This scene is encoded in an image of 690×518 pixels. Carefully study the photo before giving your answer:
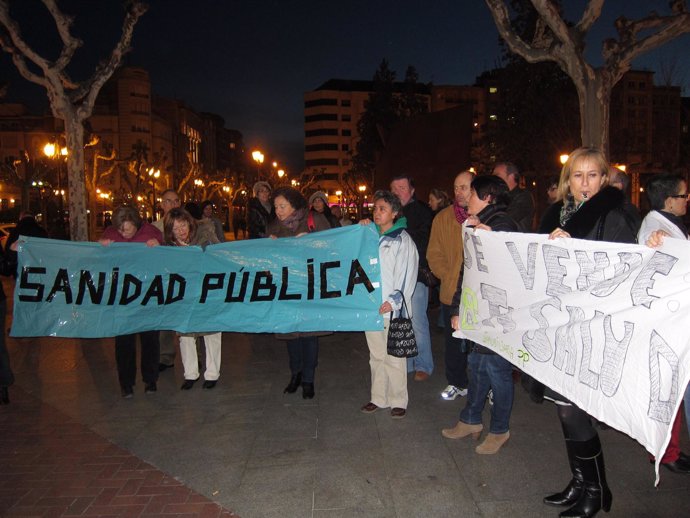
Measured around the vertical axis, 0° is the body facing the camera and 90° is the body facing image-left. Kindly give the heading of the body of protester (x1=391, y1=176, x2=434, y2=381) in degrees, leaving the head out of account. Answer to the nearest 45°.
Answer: approximately 45°

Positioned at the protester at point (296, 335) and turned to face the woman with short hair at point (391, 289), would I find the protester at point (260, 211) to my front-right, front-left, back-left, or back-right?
back-left

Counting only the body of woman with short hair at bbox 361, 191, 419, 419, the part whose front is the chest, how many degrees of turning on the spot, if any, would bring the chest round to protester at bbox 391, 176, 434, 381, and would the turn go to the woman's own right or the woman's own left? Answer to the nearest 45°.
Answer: approximately 135° to the woman's own right

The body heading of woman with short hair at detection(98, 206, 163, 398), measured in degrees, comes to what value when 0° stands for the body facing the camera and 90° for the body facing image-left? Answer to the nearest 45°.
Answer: approximately 0°

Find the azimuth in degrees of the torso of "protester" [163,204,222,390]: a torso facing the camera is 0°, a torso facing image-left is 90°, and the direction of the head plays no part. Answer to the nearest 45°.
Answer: approximately 45°

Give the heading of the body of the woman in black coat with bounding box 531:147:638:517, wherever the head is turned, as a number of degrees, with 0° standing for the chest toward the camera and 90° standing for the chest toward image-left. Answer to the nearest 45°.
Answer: approximately 45°
